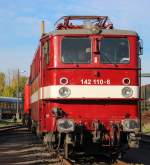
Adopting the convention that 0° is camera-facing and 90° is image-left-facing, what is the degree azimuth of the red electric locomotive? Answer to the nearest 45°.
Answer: approximately 0°
